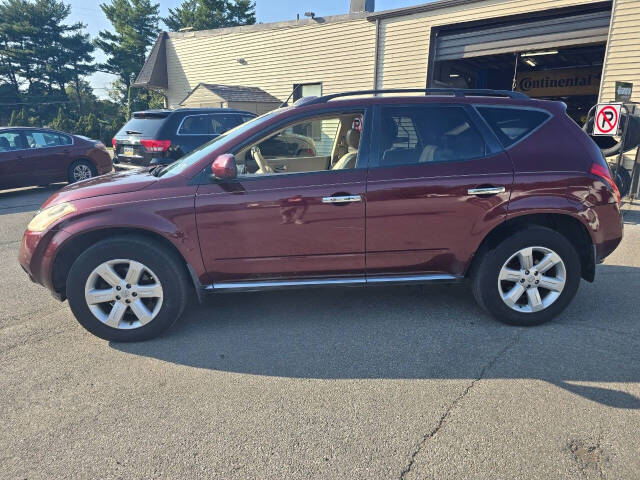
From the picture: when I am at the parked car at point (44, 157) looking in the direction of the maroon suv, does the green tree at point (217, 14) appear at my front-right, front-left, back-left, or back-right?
back-left

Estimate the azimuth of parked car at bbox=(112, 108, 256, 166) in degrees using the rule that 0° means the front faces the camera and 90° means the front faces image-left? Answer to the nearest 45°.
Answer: approximately 225°

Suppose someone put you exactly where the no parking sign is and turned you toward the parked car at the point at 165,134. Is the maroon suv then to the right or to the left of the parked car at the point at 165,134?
left

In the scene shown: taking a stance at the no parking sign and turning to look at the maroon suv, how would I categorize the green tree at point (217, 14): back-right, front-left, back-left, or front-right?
back-right

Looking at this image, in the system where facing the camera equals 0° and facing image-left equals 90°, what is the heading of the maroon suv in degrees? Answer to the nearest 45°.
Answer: approximately 90°

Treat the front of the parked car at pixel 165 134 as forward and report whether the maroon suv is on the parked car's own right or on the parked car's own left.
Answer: on the parked car's own right

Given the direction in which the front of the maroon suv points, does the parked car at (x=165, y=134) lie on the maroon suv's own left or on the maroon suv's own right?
on the maroon suv's own right
